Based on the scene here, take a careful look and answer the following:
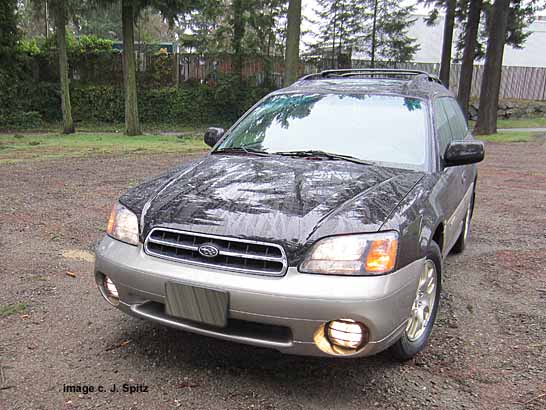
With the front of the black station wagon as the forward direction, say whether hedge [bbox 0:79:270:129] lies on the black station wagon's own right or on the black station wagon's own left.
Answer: on the black station wagon's own right

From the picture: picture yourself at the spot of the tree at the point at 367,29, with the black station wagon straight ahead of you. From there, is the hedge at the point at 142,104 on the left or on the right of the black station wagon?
right

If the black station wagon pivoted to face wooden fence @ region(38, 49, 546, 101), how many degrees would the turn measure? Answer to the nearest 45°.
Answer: approximately 135° to its right

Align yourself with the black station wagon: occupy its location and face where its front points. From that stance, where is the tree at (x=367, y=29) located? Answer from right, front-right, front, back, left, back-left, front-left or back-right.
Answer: back-right

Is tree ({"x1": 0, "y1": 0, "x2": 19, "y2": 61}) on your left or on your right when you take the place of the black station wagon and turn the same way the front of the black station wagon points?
on your right

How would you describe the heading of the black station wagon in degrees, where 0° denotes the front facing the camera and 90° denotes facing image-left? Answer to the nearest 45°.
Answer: approximately 45°

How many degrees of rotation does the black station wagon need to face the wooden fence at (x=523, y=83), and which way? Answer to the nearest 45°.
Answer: approximately 180°

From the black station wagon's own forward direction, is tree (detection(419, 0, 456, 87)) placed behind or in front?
behind

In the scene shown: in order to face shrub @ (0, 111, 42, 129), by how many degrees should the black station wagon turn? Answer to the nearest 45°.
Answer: approximately 90° to its right

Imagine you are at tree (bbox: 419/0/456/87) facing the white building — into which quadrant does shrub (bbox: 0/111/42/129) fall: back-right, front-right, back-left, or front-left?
back-left

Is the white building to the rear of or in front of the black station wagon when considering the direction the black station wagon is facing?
to the rear
